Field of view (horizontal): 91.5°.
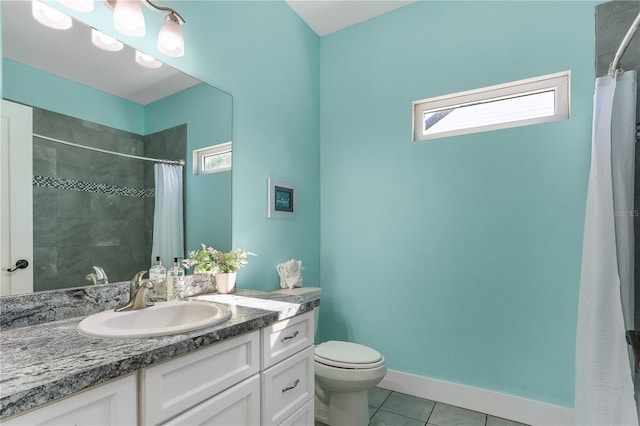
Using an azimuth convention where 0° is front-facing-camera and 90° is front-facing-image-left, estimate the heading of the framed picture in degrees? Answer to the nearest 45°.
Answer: approximately 315°

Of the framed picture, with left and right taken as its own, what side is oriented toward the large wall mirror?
right

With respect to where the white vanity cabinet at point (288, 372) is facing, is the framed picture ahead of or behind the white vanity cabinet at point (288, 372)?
behind
